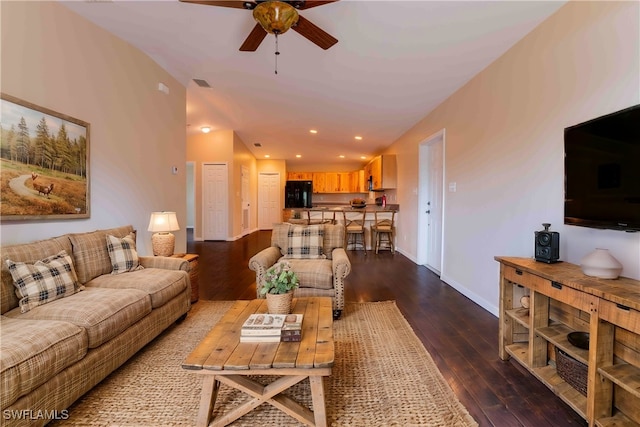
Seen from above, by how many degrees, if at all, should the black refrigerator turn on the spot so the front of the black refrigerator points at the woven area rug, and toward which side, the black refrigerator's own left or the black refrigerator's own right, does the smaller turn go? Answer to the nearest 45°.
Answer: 0° — it already faces it

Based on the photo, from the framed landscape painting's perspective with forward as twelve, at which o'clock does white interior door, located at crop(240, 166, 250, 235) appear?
The white interior door is roughly at 9 o'clock from the framed landscape painting.

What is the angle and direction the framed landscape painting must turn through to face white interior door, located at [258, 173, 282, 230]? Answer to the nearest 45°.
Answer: approximately 90° to its left

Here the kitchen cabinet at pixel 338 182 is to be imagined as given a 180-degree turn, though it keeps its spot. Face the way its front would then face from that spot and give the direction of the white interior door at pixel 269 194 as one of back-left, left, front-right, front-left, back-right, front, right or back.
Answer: left

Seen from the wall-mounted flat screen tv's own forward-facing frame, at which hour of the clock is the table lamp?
The table lamp is roughly at 1 o'clock from the wall-mounted flat screen tv.

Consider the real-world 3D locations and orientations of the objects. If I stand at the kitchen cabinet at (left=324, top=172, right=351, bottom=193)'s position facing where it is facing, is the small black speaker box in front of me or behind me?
in front

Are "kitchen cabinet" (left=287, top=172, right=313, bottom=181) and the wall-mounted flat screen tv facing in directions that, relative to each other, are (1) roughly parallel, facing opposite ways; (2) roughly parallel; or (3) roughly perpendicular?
roughly perpendicular

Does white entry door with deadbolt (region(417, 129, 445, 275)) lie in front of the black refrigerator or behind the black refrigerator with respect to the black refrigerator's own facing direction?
in front

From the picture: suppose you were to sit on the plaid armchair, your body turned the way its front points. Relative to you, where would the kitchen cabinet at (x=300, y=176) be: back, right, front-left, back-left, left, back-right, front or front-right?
back

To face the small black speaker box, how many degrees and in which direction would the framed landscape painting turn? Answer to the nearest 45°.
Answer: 0° — it already faces it

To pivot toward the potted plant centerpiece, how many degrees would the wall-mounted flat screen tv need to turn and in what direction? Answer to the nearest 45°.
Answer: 0° — it already faces it

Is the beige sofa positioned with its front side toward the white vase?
yes
